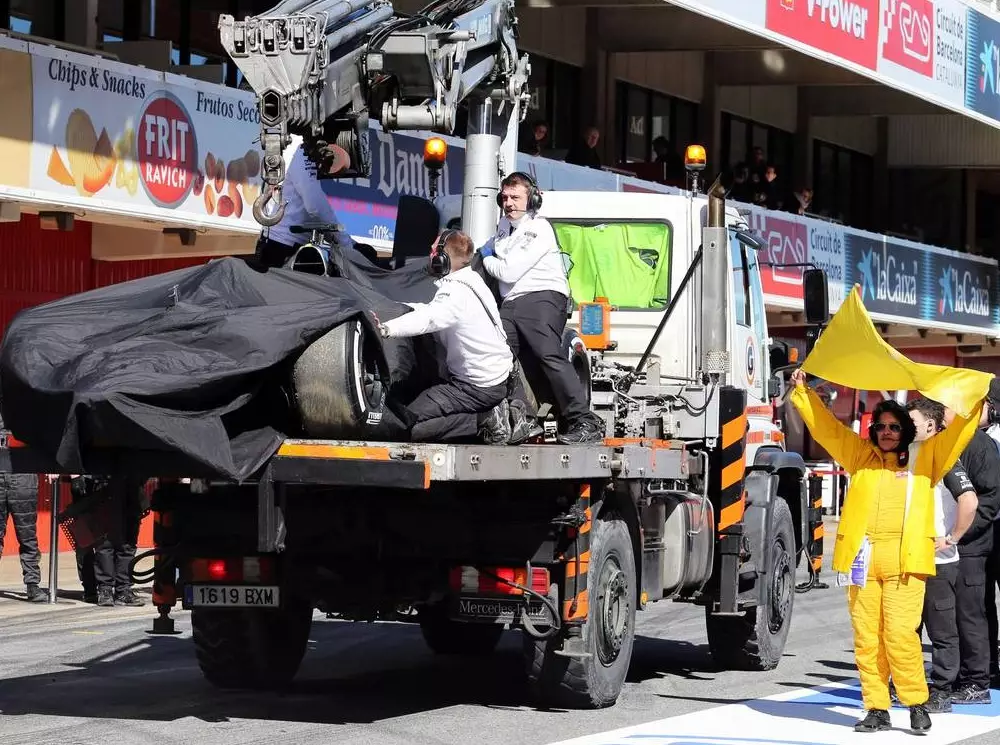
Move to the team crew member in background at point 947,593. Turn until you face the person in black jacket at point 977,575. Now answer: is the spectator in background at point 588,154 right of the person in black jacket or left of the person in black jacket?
left

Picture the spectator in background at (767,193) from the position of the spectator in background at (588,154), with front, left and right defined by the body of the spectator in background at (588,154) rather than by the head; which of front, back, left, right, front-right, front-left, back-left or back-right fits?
left

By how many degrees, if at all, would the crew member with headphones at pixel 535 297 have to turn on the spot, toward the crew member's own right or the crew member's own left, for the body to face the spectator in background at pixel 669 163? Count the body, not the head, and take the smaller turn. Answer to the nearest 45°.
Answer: approximately 135° to the crew member's own right

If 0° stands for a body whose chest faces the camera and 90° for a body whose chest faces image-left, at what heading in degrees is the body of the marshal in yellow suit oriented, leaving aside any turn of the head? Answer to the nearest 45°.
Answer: approximately 0°

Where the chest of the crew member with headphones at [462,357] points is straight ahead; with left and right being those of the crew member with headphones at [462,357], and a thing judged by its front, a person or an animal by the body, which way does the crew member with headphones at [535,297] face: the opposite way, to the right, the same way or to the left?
to the left

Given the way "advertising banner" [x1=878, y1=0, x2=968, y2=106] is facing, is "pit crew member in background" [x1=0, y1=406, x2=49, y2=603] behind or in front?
in front

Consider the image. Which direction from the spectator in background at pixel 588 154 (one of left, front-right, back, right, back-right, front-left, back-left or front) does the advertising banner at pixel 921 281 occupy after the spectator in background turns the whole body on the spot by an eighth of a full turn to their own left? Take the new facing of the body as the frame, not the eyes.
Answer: front-left

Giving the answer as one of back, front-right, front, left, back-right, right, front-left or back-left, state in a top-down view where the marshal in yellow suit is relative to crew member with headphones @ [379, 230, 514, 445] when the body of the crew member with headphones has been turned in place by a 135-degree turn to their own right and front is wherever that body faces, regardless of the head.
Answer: front

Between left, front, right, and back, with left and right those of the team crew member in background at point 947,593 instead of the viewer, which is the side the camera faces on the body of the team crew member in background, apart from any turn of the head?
left

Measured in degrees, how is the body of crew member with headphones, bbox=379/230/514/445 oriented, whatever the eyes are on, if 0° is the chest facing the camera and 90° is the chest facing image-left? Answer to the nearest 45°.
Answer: approximately 135°

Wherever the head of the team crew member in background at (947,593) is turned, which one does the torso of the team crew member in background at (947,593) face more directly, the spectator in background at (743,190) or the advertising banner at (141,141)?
the advertising banner
